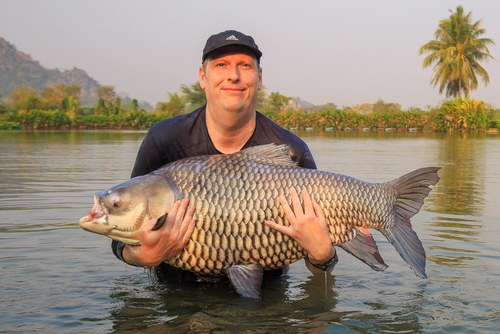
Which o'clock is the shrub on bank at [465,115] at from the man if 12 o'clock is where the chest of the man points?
The shrub on bank is roughly at 7 o'clock from the man.

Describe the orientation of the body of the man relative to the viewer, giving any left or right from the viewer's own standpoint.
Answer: facing the viewer

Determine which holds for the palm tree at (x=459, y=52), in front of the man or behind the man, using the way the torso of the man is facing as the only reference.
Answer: behind

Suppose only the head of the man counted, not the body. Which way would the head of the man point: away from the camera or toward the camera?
toward the camera
